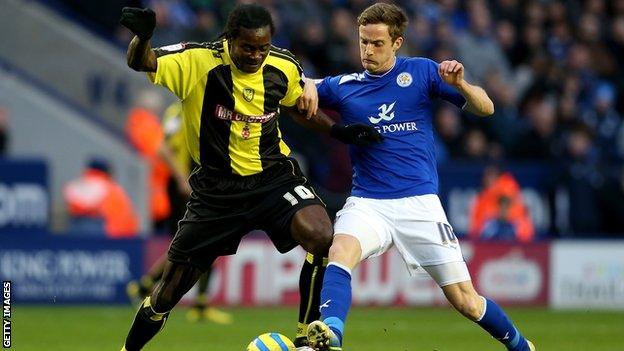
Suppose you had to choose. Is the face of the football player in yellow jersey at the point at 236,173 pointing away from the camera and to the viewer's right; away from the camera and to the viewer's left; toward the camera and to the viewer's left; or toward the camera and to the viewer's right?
toward the camera and to the viewer's right

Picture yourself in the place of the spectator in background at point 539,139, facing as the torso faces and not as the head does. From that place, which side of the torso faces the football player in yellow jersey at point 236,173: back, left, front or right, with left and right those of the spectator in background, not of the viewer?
front

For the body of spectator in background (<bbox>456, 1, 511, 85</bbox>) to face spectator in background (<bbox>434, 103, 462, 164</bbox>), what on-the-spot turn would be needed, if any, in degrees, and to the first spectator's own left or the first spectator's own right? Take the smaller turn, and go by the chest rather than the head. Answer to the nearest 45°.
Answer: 0° — they already face them

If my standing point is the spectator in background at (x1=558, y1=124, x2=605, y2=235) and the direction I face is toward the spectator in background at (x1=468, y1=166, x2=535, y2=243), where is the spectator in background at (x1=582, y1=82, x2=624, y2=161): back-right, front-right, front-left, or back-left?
back-right

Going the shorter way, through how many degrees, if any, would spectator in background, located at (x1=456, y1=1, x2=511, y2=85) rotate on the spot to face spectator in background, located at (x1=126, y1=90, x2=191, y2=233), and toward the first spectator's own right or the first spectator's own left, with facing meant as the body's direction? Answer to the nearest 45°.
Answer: approximately 45° to the first spectator's own right

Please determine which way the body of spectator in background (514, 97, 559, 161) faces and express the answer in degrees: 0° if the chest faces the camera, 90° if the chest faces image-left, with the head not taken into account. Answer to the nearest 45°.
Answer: approximately 0°
